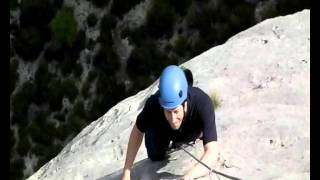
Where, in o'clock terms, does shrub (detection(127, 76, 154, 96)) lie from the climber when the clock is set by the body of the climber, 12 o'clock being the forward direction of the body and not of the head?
The shrub is roughly at 6 o'clock from the climber.

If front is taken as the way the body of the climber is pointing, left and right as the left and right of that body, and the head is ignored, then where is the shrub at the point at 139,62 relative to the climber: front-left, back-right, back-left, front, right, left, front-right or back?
back

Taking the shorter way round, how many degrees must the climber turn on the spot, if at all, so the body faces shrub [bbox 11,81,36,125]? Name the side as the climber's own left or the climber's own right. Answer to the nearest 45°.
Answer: approximately 180°

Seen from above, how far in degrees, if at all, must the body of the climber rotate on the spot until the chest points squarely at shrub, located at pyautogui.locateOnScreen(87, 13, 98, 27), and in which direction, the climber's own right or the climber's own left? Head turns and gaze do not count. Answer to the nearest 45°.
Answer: approximately 180°

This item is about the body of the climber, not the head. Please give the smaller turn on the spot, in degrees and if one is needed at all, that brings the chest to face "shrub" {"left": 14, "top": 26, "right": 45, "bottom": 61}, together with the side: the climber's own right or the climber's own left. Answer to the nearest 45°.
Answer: approximately 180°

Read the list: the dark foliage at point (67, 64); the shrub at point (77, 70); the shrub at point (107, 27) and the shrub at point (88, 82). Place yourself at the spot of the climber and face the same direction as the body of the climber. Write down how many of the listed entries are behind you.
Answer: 4

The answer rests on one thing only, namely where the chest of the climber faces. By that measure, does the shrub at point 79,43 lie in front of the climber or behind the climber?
behind

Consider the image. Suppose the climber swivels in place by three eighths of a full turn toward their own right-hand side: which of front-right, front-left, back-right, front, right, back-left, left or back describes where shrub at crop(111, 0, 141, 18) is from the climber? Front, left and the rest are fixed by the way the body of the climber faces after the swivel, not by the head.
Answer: front-right

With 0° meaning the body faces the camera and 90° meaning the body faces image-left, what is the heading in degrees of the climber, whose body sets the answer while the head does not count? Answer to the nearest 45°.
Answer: approximately 0°

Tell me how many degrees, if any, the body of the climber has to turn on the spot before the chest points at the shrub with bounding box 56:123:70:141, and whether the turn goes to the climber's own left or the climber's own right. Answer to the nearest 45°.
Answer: approximately 180°

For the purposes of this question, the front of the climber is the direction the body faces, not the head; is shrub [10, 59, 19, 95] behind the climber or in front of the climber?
behind

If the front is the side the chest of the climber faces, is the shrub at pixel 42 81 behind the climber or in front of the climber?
behind

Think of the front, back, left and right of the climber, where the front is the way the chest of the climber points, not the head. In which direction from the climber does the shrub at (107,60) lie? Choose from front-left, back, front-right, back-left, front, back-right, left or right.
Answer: back

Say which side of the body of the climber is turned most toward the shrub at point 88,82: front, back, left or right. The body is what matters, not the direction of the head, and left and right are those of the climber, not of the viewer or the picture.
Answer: back
